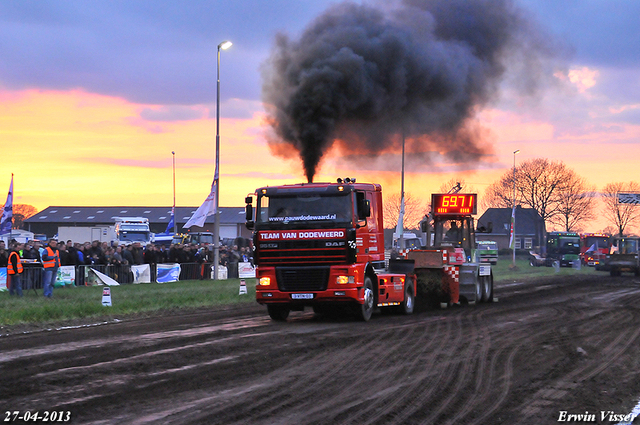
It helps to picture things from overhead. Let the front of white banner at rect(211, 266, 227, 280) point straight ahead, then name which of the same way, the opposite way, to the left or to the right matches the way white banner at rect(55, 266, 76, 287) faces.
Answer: the same way

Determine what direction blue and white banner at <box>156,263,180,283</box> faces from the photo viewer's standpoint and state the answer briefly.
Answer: facing the viewer

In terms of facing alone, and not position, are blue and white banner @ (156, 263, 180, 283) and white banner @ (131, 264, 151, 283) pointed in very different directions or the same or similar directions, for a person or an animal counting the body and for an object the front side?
same or similar directions

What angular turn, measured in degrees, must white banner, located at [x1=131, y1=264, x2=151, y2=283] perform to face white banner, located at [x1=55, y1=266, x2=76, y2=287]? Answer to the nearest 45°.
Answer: approximately 45° to its right

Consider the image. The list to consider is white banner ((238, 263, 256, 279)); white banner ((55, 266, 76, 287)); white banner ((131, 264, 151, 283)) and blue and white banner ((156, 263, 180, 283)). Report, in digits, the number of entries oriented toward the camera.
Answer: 4

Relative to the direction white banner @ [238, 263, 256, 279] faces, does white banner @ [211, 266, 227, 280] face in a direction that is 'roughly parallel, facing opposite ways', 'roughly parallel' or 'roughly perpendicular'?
roughly parallel

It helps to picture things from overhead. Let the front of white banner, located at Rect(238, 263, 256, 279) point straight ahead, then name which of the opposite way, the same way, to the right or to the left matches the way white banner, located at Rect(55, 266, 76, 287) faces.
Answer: the same way

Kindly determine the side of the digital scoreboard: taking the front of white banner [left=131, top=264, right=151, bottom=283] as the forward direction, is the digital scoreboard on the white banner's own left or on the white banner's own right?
on the white banner's own left

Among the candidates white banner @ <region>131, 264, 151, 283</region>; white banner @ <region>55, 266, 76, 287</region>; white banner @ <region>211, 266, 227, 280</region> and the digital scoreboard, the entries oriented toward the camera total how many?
4

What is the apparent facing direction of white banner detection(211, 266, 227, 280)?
toward the camera

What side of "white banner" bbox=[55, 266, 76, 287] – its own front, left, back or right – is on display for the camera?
front

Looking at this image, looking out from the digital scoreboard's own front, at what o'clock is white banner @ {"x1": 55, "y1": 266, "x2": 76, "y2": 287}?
The white banner is roughly at 3 o'clock from the digital scoreboard.

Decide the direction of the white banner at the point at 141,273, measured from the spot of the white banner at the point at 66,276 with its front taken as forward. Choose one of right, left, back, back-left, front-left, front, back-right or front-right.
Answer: back-left

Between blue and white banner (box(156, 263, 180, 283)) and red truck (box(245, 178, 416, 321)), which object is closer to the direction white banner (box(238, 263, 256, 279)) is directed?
the red truck
